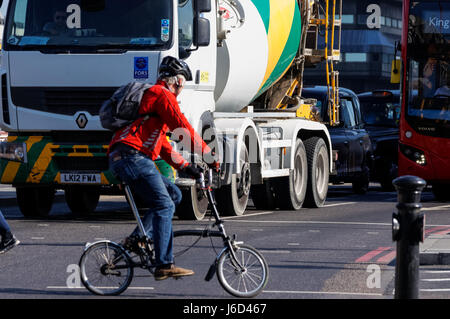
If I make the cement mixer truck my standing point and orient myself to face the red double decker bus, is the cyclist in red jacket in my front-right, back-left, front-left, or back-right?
back-right

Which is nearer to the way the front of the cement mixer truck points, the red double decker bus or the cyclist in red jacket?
the cyclist in red jacket

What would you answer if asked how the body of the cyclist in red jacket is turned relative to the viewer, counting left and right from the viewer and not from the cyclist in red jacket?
facing to the right of the viewer

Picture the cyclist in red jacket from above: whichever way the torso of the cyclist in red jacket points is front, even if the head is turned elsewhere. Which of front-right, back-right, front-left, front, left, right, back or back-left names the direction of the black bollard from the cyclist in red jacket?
front-right

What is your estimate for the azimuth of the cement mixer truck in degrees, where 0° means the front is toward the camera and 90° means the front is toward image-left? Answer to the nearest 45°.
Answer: approximately 45°

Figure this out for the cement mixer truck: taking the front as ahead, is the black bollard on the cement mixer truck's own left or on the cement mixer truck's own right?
on the cement mixer truck's own left

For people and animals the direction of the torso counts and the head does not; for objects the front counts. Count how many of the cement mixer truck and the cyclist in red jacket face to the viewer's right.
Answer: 1

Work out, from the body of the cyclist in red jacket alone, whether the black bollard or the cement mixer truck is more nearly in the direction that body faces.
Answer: the black bollard

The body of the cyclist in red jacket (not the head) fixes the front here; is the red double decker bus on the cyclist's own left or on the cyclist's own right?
on the cyclist's own left

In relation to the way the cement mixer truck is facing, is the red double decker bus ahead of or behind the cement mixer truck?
behind

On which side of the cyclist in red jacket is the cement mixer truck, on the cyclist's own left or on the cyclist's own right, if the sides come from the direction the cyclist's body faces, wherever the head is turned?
on the cyclist's own left

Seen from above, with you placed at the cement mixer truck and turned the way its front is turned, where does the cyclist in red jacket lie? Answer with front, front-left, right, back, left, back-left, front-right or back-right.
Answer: front-left

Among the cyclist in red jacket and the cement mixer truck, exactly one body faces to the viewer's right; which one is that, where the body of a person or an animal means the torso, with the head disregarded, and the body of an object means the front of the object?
the cyclist in red jacket

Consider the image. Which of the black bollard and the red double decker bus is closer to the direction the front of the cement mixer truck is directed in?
the black bollard

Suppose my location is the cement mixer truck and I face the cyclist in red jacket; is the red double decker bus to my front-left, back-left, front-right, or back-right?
back-left
